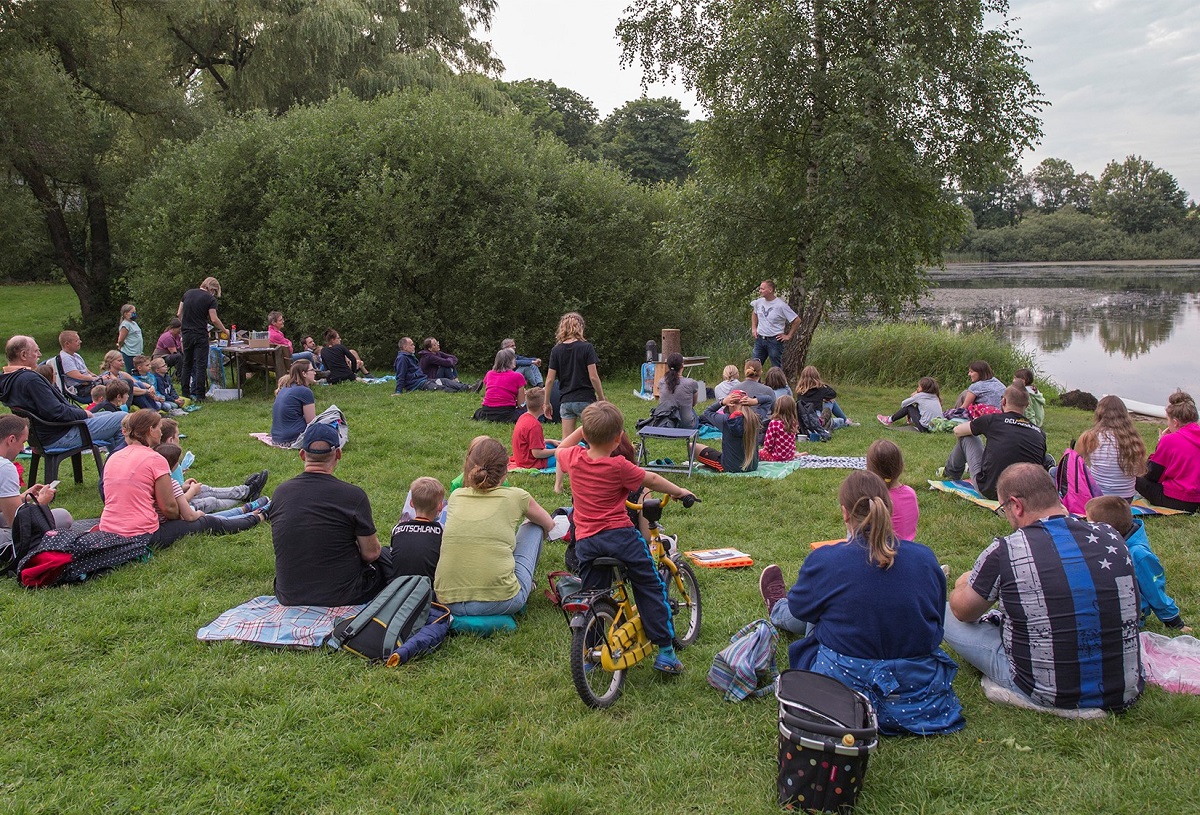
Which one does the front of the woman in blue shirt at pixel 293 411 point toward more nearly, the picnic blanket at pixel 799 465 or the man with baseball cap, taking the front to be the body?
the picnic blanket

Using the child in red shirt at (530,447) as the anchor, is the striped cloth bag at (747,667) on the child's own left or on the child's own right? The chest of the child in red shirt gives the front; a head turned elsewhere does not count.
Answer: on the child's own right

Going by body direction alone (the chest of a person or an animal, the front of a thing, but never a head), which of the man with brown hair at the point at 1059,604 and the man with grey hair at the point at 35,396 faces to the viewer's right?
the man with grey hair at the point at 35,396

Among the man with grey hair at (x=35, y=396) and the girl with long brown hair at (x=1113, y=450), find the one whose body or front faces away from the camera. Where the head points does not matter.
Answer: the girl with long brown hair

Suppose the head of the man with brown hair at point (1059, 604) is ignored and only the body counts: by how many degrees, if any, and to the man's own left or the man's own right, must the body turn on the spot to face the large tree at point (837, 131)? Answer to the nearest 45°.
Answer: approximately 45° to the man's own right

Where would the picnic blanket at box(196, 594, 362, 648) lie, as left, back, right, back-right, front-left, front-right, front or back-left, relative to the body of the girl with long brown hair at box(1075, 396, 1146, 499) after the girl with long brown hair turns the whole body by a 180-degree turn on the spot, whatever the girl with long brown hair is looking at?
front-right

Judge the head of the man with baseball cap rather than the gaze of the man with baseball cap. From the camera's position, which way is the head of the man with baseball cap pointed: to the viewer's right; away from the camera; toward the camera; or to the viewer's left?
away from the camera

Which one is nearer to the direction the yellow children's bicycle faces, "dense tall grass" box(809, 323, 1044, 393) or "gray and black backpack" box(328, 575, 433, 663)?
the dense tall grass

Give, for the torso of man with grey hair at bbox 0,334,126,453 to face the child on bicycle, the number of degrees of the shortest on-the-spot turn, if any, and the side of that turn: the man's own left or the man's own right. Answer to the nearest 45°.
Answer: approximately 45° to the man's own right

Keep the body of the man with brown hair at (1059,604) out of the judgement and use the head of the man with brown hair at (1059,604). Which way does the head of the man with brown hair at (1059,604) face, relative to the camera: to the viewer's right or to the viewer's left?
to the viewer's left

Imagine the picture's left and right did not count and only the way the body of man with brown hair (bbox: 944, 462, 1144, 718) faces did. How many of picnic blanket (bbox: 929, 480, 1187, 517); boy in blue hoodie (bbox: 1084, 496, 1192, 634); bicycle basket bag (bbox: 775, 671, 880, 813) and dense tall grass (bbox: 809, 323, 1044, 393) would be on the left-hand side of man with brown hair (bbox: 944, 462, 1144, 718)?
1

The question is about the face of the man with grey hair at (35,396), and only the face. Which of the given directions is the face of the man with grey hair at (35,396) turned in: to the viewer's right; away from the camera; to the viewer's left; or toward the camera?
to the viewer's right

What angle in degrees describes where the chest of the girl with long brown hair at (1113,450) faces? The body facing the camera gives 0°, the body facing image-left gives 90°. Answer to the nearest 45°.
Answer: approximately 180°

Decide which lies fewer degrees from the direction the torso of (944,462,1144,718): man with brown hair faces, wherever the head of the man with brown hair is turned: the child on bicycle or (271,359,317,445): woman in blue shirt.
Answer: the woman in blue shirt

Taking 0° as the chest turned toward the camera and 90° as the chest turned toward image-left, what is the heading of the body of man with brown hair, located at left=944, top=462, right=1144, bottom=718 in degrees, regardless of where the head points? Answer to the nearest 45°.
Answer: approximately 135°

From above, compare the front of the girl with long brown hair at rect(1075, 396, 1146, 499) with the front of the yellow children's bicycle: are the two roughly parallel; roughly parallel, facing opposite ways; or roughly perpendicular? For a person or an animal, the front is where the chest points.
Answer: roughly parallel

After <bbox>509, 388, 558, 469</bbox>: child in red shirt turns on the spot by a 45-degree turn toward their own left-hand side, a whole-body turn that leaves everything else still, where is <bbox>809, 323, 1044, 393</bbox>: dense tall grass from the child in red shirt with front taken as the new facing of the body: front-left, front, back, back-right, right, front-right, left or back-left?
front-right

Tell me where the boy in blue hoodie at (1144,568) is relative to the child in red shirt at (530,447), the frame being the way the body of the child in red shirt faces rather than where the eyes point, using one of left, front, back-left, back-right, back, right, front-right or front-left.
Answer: right

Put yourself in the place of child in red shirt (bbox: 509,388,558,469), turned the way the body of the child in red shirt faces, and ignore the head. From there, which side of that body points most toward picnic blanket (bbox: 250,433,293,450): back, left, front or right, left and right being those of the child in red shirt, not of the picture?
left

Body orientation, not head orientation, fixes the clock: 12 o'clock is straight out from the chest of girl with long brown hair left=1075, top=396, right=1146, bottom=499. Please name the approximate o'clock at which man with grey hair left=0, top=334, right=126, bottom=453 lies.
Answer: The man with grey hair is roughly at 8 o'clock from the girl with long brown hair.

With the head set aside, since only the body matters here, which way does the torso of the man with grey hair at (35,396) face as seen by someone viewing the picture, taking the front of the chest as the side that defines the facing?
to the viewer's right
